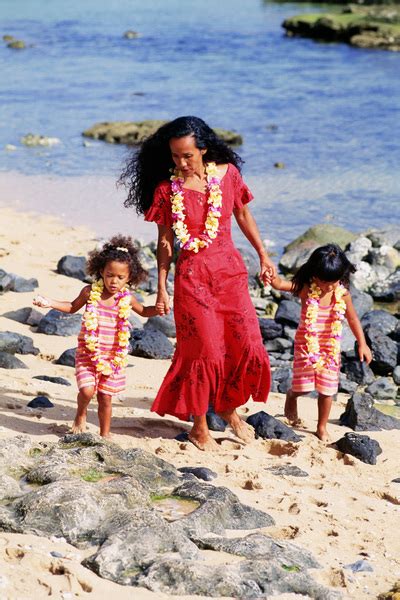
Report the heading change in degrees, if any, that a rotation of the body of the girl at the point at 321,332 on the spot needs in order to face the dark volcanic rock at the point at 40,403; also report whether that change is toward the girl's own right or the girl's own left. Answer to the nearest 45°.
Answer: approximately 90° to the girl's own right

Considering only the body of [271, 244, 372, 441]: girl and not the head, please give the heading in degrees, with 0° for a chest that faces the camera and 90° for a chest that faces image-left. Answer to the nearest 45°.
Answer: approximately 0°

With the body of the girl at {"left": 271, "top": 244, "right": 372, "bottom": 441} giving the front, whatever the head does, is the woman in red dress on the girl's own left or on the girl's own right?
on the girl's own right

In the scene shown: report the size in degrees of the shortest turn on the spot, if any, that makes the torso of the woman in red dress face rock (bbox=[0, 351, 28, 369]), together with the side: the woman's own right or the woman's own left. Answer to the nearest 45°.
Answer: approximately 135° to the woman's own right

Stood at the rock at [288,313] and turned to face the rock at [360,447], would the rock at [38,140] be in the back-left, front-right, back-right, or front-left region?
back-right

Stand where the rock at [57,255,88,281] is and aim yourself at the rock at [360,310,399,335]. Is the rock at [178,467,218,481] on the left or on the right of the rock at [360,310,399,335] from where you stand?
right

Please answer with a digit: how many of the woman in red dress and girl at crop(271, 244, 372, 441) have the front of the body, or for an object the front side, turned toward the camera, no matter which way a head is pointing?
2

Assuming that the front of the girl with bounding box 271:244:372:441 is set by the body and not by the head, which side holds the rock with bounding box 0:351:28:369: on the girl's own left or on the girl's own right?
on the girl's own right

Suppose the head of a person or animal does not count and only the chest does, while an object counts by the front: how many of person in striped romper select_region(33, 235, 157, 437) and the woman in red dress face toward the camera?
2

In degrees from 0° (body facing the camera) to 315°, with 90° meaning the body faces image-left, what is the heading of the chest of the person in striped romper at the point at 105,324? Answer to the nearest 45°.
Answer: approximately 0°
